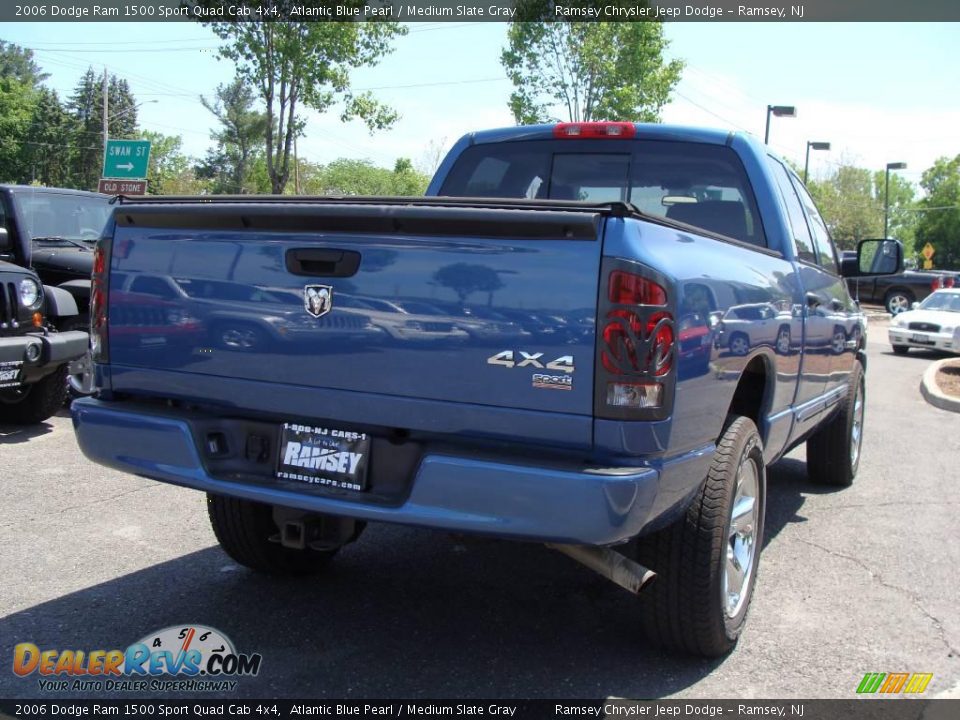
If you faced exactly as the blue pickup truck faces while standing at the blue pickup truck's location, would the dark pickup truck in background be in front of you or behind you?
in front

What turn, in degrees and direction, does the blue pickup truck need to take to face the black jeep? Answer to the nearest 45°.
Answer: approximately 90° to its left

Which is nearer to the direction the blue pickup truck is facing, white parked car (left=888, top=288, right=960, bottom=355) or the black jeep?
the white parked car

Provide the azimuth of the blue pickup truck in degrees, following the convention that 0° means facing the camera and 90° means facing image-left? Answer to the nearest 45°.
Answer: approximately 225°

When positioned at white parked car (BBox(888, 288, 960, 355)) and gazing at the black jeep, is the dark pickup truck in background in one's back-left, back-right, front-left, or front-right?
back-right

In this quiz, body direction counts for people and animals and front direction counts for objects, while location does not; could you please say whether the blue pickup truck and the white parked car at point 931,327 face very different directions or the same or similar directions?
very different directions

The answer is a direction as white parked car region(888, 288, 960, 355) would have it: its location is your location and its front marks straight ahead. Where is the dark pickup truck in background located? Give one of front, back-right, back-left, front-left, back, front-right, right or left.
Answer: back-right

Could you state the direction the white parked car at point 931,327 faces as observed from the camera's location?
facing the viewer and to the left of the viewer
